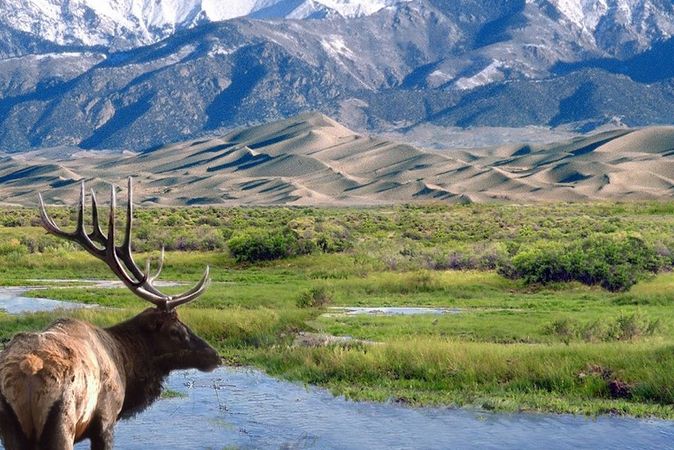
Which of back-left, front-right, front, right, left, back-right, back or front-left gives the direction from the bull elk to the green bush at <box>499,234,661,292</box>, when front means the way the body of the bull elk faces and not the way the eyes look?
front

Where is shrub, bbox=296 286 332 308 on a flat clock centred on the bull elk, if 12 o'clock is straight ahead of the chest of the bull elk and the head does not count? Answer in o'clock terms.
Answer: The shrub is roughly at 11 o'clock from the bull elk.

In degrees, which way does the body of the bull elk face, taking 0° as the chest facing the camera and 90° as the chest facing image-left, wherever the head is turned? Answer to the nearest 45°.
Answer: approximately 225°
